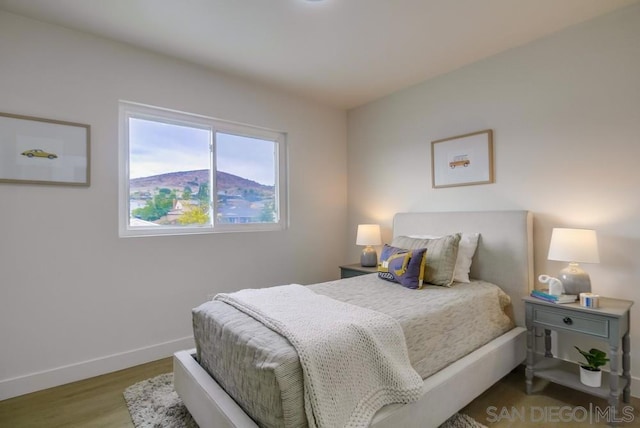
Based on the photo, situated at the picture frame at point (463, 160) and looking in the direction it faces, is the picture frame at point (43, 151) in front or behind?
in front

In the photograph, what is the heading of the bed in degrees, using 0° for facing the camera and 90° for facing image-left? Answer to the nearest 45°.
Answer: approximately 45°

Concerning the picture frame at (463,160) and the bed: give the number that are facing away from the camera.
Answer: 0

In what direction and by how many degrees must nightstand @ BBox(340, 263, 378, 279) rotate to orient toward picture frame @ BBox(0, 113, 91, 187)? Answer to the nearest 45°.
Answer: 0° — it already faces it

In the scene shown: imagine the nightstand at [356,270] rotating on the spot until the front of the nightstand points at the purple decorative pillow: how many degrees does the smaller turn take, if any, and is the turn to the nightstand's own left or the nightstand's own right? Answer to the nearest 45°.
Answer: approximately 90° to the nightstand's own left

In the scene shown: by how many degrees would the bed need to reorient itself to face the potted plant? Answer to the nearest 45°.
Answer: approximately 135° to its left
